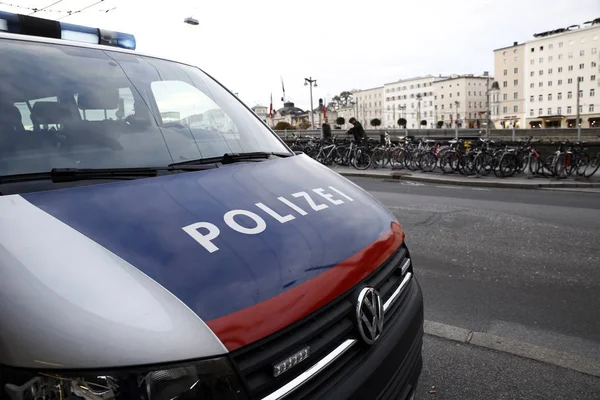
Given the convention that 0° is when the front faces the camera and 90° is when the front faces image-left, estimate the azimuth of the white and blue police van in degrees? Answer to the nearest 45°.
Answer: approximately 315°
